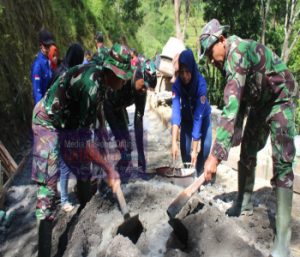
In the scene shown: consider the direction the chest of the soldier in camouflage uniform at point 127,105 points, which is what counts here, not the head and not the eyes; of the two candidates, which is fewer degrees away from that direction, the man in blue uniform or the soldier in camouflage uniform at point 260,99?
the soldier in camouflage uniform

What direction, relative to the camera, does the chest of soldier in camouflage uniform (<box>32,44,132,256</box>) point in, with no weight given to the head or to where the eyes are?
to the viewer's right

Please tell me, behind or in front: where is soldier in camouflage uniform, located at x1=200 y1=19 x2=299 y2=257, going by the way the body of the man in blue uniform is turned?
in front

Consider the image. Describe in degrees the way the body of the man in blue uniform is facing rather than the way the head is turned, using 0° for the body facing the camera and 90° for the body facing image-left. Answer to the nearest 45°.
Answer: approximately 315°

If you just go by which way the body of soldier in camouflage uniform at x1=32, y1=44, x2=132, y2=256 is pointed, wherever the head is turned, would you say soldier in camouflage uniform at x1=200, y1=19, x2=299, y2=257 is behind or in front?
in front
